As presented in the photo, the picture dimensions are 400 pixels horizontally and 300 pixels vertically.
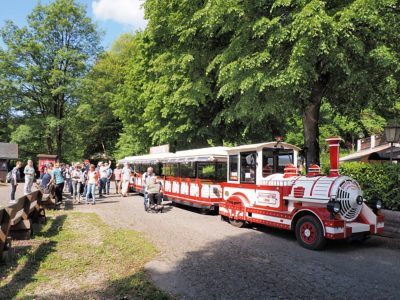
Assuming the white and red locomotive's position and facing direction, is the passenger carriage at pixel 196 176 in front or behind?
behind

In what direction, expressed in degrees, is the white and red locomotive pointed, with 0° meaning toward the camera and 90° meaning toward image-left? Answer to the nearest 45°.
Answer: approximately 315°

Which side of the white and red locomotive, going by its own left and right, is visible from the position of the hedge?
left

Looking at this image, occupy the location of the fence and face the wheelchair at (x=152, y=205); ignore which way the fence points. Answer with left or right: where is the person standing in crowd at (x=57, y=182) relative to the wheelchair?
left

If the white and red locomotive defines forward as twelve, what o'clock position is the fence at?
The fence is roughly at 4 o'clock from the white and red locomotive.

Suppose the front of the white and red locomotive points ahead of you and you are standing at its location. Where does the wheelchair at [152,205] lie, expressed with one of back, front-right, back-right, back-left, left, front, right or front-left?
back

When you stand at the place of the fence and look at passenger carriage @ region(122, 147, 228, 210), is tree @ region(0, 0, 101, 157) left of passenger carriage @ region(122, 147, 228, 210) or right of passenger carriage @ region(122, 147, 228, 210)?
left

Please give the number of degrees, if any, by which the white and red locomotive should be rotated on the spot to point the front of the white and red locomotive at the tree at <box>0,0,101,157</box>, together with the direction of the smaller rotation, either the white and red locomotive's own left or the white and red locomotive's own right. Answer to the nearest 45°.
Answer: approximately 180°

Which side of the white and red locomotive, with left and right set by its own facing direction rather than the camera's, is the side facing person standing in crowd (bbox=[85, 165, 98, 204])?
back
